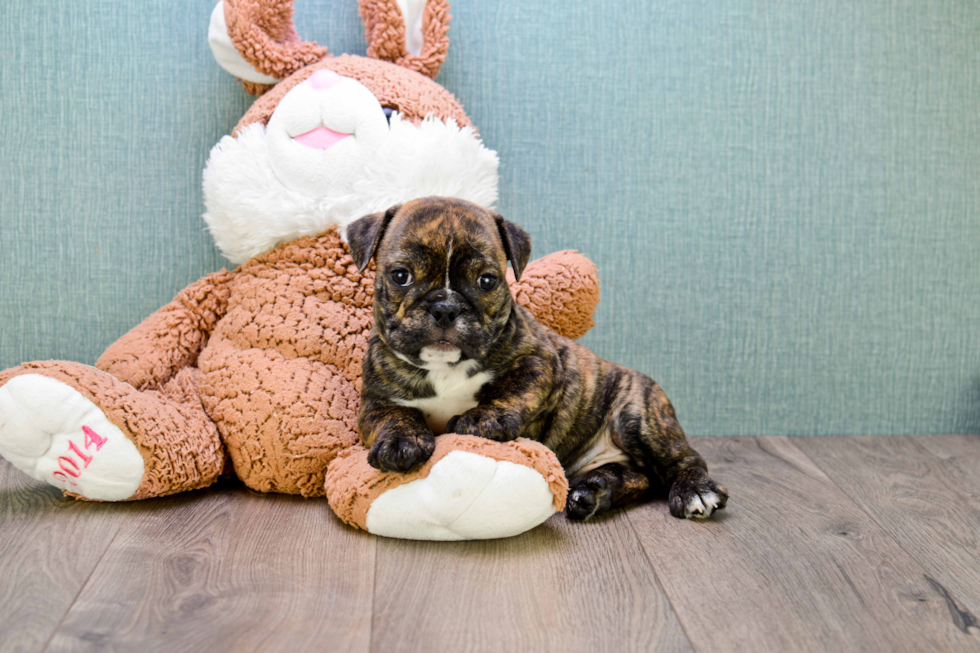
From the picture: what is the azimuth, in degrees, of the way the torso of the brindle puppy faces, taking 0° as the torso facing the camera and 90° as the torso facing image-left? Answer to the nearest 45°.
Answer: approximately 45°

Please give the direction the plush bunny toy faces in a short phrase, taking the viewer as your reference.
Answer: facing the viewer
